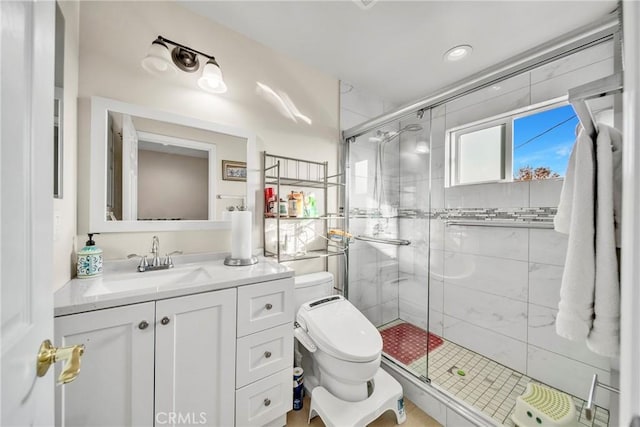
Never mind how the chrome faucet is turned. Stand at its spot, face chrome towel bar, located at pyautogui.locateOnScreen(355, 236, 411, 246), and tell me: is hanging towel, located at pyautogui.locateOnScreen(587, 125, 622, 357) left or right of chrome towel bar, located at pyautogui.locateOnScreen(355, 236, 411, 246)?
right

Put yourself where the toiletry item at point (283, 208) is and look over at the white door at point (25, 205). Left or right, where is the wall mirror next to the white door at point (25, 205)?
right

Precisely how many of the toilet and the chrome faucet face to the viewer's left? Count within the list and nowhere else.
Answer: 0

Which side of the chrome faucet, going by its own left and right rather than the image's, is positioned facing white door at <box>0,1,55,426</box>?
front

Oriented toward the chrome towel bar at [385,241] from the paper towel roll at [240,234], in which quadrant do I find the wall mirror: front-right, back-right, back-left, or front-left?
back-left

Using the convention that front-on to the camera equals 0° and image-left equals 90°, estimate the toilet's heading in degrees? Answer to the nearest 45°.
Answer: approximately 315°

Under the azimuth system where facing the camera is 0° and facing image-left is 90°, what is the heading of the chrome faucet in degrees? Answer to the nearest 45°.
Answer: approximately 0°

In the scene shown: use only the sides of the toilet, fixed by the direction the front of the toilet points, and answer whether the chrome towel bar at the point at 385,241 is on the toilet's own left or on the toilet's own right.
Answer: on the toilet's own left

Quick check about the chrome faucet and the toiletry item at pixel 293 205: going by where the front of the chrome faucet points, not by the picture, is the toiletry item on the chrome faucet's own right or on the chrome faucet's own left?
on the chrome faucet's own left
